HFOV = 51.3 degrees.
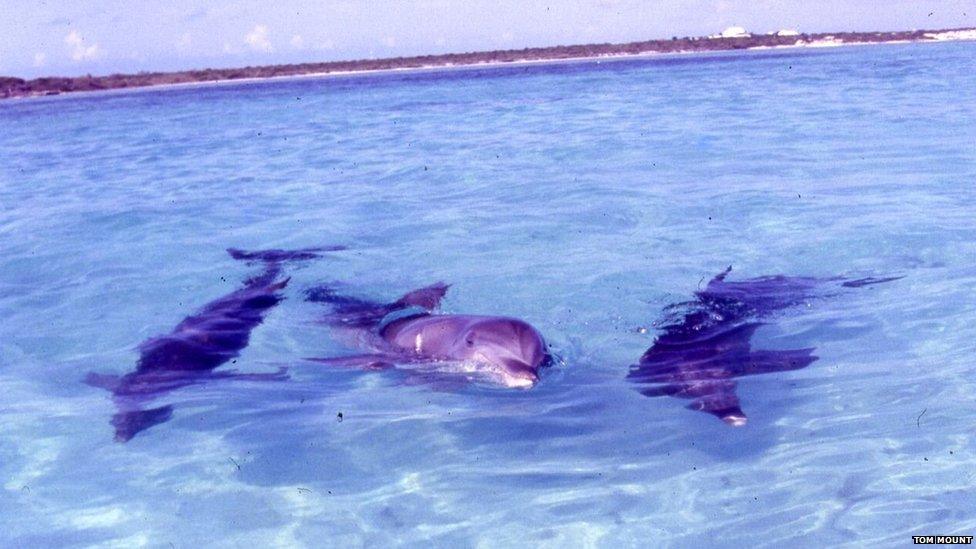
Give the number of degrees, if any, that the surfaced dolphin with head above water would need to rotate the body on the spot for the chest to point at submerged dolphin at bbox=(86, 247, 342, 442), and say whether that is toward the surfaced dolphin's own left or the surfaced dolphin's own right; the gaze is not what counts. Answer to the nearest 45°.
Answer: approximately 135° to the surfaced dolphin's own right

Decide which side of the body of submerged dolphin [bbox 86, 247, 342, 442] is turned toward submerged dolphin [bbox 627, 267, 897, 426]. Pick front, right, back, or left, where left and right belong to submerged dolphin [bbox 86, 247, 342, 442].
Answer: left

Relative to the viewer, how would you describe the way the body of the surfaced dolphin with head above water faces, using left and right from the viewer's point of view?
facing the viewer and to the right of the viewer

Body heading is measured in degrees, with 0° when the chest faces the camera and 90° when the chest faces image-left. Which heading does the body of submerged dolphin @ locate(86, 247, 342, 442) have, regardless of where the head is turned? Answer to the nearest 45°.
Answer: approximately 45°

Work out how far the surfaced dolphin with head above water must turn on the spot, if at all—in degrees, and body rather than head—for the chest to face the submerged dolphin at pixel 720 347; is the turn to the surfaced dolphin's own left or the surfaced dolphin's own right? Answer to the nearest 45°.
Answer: approximately 45° to the surfaced dolphin's own left

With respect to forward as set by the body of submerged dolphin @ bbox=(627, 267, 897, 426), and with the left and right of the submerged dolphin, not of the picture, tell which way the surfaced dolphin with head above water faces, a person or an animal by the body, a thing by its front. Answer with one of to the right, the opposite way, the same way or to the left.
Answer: to the left

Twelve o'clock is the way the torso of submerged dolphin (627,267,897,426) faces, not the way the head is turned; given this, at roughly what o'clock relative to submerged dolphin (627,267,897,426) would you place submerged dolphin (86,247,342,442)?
submerged dolphin (86,247,342,442) is roughly at 1 o'clock from submerged dolphin (627,267,897,426).

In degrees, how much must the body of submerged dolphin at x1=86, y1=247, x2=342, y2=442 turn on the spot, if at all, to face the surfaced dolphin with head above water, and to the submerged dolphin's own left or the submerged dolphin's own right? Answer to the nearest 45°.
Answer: approximately 90° to the submerged dolphin's own left

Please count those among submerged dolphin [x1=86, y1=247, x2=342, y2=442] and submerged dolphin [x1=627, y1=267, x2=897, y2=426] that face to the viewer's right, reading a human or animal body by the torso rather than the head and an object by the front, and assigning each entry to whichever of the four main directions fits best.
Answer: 0

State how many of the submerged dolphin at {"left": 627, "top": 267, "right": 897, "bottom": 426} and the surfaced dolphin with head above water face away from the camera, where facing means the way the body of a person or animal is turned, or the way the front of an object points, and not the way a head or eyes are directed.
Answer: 0

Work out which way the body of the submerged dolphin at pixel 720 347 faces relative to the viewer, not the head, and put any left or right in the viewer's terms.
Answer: facing the viewer and to the left of the viewer

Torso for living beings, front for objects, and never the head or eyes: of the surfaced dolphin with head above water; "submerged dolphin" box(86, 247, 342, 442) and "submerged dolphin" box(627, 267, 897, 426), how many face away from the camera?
0
